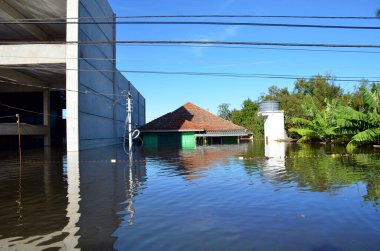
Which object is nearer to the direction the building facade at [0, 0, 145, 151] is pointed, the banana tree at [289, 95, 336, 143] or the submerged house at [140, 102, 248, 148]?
the banana tree

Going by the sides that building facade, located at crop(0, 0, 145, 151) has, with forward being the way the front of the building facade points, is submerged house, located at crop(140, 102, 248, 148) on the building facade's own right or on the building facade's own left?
on the building facade's own left

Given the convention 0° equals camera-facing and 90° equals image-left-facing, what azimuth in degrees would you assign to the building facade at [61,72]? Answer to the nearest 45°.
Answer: approximately 0°

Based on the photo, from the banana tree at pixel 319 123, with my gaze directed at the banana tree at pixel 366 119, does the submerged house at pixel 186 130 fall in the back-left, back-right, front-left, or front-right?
back-right

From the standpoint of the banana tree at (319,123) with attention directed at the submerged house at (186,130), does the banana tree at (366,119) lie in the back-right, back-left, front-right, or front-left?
back-left

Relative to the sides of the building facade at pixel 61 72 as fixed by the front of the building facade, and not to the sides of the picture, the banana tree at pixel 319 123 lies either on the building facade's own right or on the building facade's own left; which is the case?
on the building facade's own left
